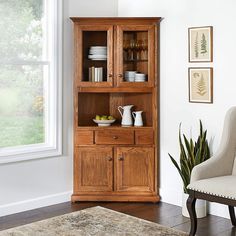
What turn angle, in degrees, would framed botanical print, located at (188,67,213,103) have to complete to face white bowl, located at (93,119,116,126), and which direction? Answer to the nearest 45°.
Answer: approximately 45° to its right

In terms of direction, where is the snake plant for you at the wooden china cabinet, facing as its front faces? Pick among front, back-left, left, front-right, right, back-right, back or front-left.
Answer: front-left

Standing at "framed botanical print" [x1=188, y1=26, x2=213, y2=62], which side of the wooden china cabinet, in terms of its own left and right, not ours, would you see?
left

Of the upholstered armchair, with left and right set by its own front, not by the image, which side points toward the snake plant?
right

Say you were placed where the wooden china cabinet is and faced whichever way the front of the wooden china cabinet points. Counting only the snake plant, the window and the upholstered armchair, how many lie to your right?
1

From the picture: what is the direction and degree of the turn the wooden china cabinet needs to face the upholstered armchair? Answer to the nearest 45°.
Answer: approximately 45° to its left

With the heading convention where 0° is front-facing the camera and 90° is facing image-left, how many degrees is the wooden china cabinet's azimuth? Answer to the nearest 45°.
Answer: approximately 0°

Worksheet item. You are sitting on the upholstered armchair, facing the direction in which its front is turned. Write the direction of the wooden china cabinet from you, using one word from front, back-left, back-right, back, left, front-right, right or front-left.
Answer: right

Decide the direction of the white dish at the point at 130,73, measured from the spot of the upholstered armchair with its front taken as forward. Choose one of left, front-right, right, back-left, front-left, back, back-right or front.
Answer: right

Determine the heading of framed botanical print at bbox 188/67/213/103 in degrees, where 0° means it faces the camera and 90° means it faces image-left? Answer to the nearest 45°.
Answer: approximately 45°

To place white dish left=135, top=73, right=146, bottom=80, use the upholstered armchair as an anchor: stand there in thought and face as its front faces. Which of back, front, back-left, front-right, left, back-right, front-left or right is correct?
right

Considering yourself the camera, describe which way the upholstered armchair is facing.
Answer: facing the viewer and to the left of the viewer
